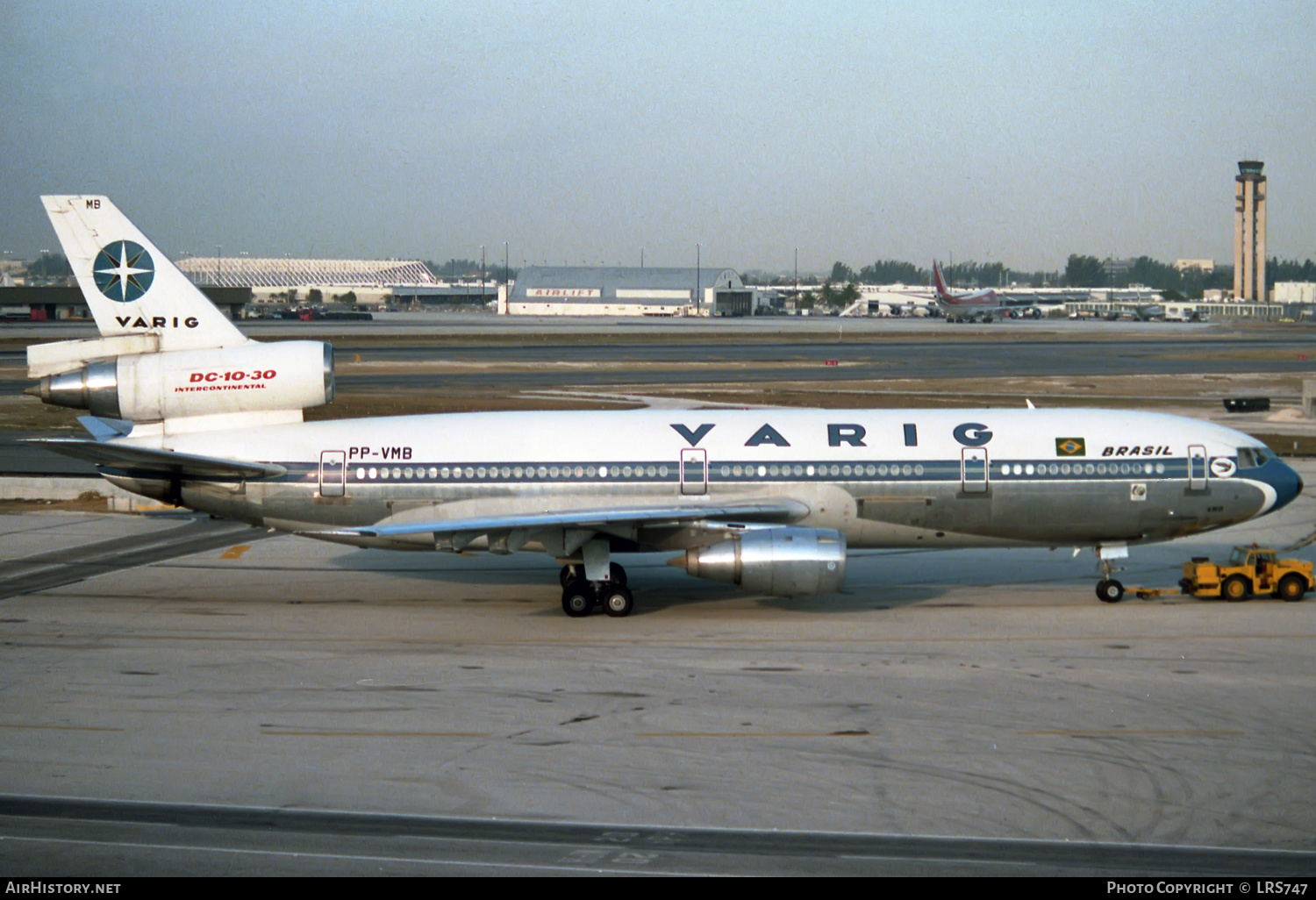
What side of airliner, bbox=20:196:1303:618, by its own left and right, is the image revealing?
right

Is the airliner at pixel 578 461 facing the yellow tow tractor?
yes
